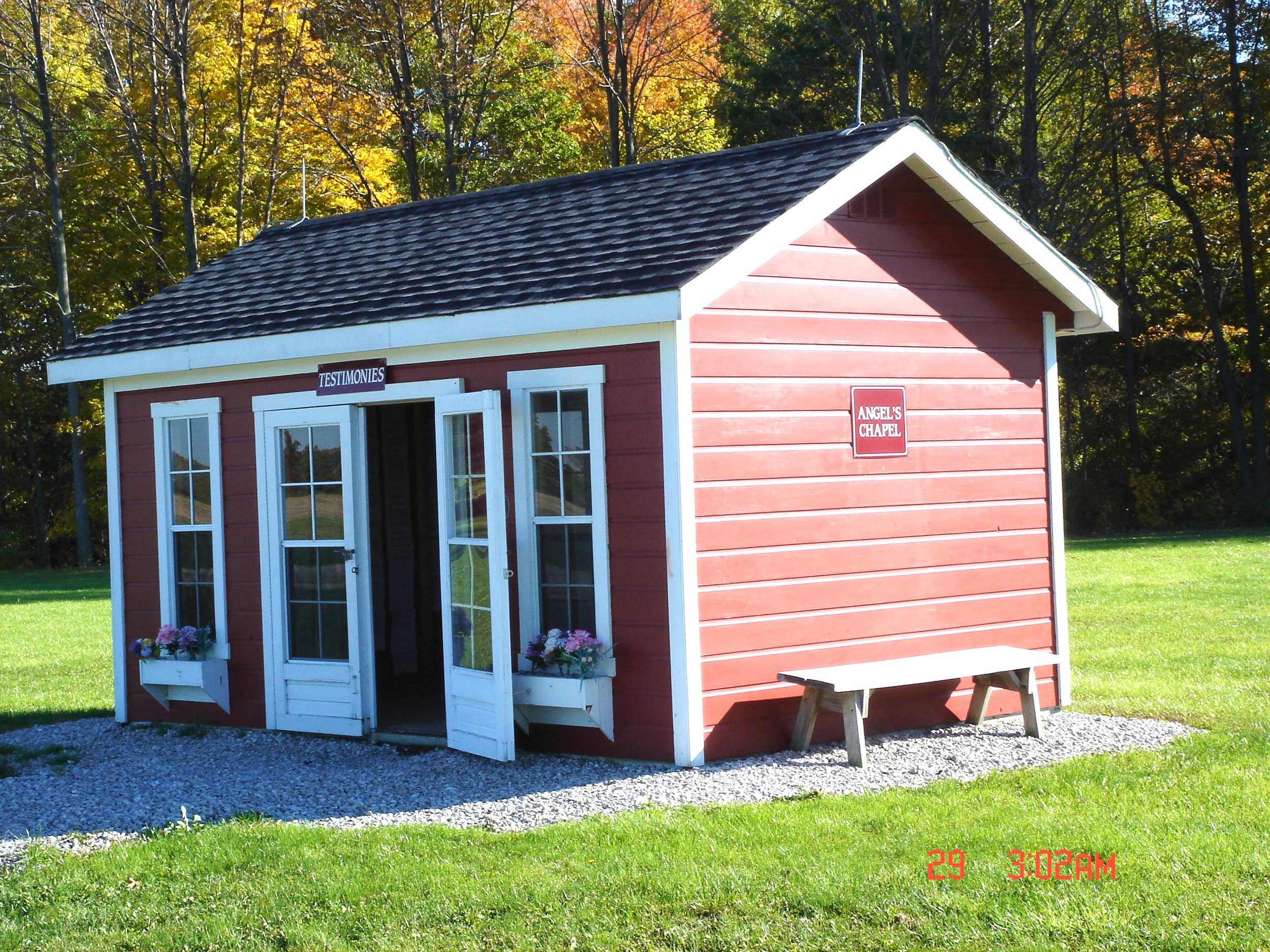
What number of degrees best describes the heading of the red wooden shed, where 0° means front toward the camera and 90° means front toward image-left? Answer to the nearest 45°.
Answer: approximately 45°

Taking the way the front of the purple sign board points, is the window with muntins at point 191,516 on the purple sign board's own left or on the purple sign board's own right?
on the purple sign board's own right

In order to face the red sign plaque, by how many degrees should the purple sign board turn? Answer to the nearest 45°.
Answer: approximately 135° to its left

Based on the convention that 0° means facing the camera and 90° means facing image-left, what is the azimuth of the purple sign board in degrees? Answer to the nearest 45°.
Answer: approximately 45°
